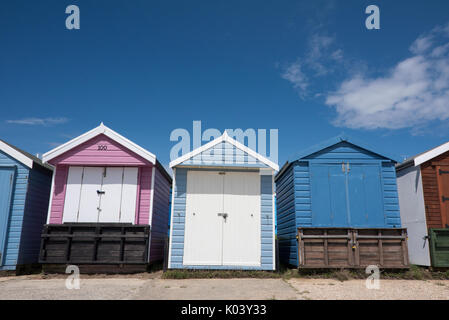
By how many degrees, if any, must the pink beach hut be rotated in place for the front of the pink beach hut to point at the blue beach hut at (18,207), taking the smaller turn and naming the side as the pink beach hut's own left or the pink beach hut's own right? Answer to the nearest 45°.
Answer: approximately 135° to the pink beach hut's own right

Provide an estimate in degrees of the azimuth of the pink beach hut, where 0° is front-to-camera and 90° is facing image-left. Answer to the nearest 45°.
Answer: approximately 0°

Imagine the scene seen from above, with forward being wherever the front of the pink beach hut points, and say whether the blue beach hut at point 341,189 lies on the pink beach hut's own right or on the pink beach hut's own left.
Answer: on the pink beach hut's own left

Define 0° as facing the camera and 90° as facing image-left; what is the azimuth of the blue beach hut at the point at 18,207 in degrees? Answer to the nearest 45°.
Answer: approximately 45°

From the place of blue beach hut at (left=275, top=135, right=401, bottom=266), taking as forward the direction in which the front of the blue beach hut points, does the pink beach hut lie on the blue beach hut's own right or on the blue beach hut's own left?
on the blue beach hut's own right

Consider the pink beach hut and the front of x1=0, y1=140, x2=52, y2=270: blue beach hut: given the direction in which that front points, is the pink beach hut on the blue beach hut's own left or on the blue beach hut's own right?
on the blue beach hut's own left

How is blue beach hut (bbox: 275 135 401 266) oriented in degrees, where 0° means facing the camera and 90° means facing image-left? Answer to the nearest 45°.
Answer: approximately 0°

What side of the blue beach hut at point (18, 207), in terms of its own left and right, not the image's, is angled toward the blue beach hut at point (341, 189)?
left

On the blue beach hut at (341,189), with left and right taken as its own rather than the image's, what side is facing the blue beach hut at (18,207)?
right
